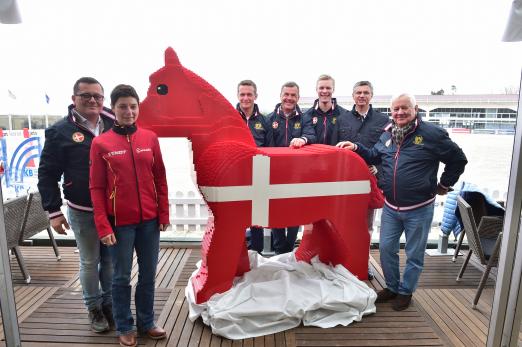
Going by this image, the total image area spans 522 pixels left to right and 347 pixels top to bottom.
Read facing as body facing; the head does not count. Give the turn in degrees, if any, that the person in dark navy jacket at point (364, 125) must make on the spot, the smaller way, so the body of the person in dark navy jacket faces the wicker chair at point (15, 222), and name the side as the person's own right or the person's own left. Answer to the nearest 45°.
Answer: approximately 90° to the person's own right

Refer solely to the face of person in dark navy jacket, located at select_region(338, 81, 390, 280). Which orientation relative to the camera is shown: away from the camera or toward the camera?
toward the camera

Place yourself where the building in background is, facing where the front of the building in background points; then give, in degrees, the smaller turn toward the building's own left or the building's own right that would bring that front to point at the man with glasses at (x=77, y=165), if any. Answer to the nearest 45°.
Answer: approximately 45° to the building's own right

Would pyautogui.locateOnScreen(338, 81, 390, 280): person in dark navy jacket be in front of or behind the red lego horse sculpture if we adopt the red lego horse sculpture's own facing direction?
behind

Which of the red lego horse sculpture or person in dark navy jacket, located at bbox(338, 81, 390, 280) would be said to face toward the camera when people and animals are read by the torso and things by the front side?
the person in dark navy jacket

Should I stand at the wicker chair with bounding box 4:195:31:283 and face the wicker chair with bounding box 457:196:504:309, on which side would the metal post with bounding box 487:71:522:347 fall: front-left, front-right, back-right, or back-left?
front-right

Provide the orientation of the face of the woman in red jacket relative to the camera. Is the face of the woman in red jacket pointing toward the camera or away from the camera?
toward the camera

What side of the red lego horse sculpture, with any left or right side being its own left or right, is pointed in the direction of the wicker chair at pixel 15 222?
front

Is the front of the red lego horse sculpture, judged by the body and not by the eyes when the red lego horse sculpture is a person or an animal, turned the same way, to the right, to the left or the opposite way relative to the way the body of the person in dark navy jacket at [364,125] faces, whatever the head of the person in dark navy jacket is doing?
to the right

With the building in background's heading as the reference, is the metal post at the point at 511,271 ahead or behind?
ahead

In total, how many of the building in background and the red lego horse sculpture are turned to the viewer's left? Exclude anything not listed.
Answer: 1

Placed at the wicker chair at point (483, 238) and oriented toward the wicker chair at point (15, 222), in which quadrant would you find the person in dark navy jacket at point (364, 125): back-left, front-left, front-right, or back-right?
front-right

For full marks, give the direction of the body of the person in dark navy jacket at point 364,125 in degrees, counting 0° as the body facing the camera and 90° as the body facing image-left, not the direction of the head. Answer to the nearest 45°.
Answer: approximately 0°

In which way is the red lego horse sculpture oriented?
to the viewer's left

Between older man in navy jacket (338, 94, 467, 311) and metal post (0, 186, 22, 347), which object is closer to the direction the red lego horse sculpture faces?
the metal post

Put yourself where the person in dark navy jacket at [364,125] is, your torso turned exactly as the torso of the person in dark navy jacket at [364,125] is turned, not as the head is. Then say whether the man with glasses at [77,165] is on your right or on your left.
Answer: on your right

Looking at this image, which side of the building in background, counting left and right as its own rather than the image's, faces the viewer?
front
